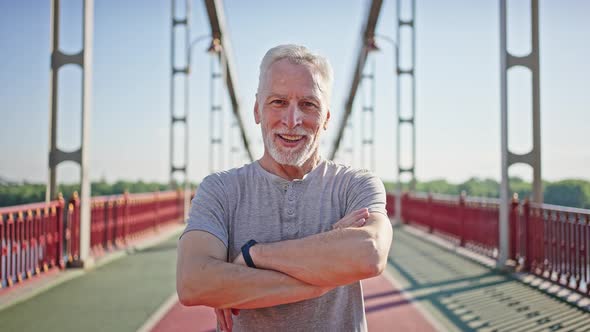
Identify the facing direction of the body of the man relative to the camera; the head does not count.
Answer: toward the camera
